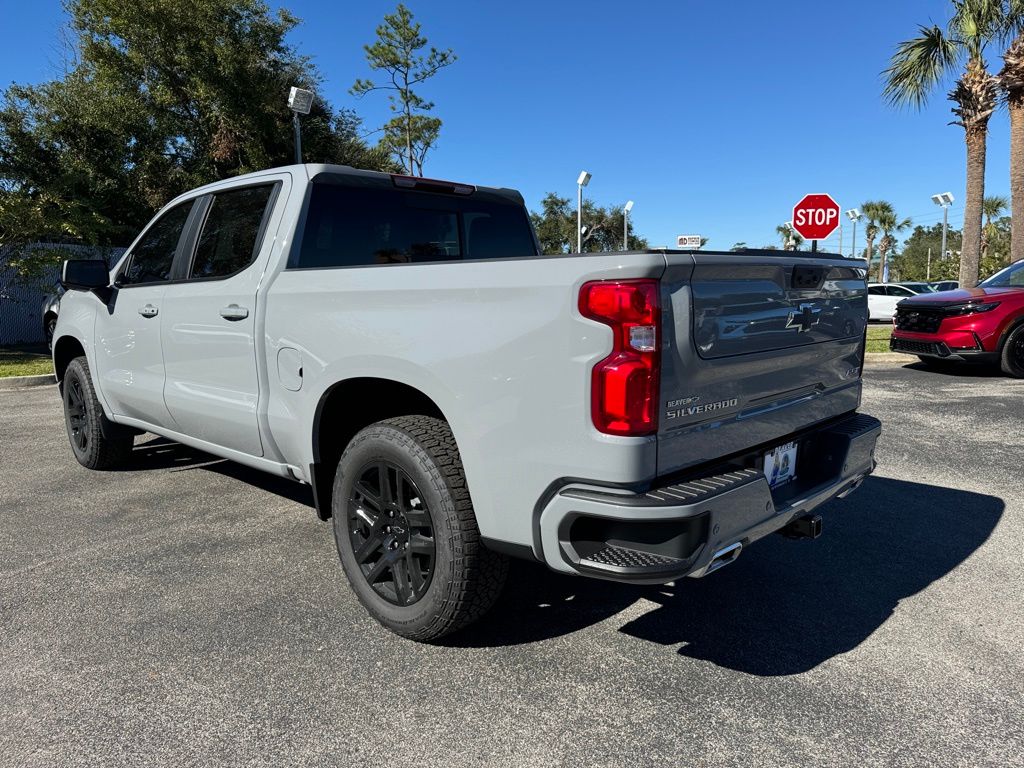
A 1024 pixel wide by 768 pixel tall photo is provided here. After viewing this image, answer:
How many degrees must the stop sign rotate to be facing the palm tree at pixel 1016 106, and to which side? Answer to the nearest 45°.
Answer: approximately 135° to its left

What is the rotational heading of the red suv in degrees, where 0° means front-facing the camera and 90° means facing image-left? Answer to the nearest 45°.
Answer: approximately 45°

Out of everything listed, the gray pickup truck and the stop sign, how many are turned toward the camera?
1

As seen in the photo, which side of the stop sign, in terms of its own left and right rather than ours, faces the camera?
front

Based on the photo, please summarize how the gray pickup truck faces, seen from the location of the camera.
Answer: facing away from the viewer and to the left of the viewer

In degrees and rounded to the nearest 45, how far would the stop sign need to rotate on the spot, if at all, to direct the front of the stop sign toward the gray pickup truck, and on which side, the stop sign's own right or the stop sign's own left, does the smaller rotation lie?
0° — it already faces it

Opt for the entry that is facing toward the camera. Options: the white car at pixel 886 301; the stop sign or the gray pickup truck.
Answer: the stop sign

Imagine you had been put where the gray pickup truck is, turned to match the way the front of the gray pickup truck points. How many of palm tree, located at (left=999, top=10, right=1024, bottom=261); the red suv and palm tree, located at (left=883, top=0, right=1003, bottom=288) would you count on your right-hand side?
3

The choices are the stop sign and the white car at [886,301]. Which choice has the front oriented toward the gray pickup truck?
the stop sign

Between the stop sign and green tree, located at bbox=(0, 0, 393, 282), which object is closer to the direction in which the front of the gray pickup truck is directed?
the green tree
